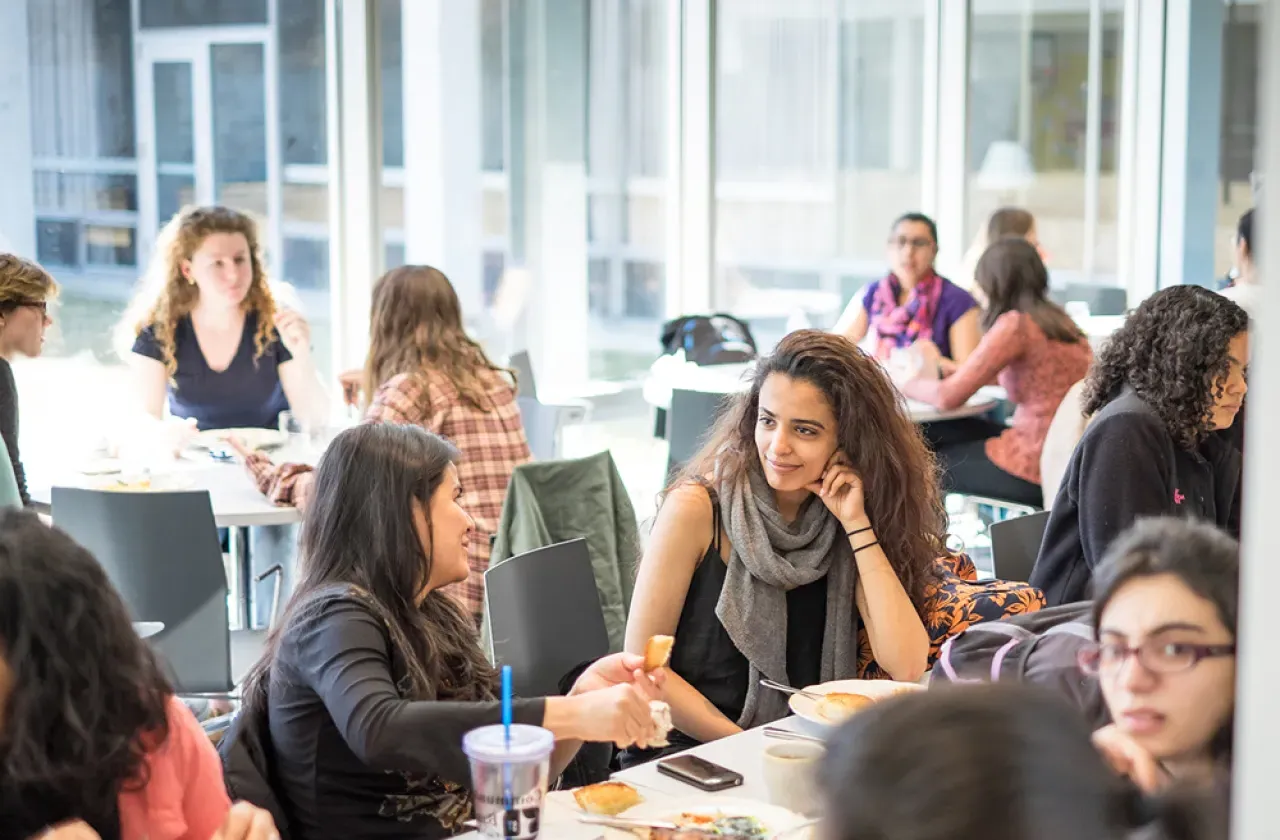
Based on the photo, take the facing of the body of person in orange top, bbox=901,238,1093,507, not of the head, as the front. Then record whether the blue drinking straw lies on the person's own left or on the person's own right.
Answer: on the person's own left

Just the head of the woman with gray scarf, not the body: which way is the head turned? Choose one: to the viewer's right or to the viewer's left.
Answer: to the viewer's left

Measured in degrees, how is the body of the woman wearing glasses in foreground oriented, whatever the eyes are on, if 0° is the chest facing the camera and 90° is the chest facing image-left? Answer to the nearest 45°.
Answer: approximately 45°

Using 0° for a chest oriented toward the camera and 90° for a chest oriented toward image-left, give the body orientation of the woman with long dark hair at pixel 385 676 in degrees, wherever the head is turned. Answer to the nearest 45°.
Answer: approximately 270°

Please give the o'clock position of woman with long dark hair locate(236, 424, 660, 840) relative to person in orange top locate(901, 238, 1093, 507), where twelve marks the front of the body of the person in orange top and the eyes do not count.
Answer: The woman with long dark hair is roughly at 8 o'clock from the person in orange top.

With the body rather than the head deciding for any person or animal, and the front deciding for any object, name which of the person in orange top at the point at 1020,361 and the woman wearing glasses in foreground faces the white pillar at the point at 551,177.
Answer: the person in orange top

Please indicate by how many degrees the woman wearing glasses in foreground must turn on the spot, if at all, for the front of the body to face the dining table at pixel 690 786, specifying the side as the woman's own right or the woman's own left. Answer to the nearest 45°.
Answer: approximately 90° to the woman's own right

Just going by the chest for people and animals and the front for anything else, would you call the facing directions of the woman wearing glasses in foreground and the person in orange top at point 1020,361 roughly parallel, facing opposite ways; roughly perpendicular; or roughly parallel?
roughly perpendicular

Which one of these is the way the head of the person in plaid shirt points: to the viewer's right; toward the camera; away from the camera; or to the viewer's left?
away from the camera

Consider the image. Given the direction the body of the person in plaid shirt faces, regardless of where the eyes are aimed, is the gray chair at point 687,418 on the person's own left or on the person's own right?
on the person's own right

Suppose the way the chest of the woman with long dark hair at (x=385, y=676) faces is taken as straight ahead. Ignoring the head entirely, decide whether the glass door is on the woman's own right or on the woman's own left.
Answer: on the woman's own left

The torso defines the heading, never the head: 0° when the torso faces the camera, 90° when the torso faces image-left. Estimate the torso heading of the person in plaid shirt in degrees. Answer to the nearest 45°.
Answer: approximately 135°
